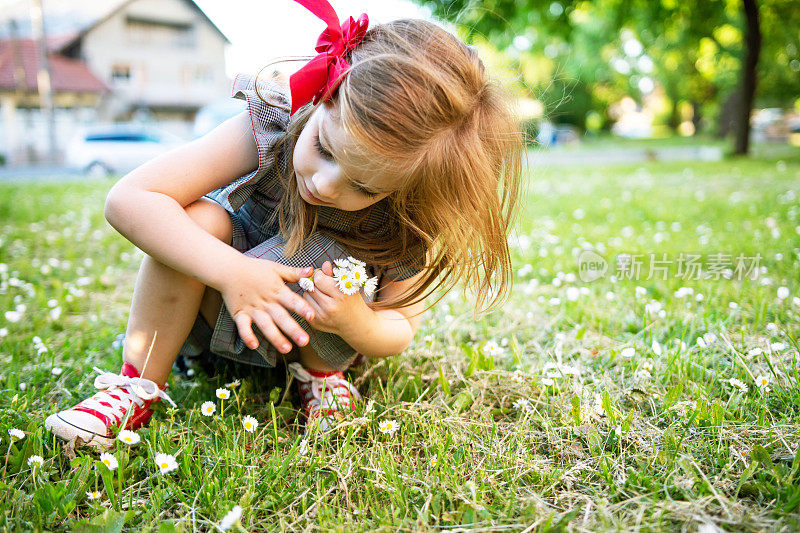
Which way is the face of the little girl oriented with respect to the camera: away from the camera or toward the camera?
toward the camera

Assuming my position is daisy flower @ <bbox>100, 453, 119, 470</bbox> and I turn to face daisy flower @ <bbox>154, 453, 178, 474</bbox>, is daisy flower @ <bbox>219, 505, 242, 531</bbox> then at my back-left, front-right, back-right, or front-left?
front-right

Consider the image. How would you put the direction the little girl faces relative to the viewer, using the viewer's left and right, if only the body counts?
facing the viewer
